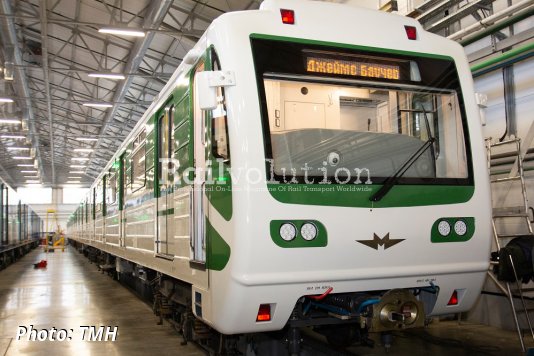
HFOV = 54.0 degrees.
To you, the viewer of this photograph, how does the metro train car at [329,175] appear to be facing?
facing the viewer and to the right of the viewer

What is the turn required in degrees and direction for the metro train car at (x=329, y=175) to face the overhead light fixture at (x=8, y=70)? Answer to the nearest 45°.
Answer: approximately 180°

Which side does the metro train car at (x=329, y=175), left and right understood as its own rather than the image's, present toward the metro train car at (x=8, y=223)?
back
